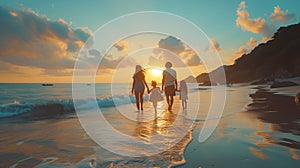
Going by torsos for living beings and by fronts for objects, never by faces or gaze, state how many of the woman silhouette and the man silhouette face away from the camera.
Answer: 2

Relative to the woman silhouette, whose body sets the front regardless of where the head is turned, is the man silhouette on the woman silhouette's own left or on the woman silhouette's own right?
on the woman silhouette's own right

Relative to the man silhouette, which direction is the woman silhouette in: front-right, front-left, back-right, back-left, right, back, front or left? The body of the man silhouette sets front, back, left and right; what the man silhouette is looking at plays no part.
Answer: left

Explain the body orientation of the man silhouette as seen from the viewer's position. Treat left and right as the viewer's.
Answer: facing away from the viewer

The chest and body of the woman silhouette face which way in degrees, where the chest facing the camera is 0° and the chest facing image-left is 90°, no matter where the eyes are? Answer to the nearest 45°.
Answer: approximately 180°

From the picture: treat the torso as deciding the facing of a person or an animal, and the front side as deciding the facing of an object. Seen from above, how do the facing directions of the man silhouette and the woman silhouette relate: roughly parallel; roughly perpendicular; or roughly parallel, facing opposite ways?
roughly parallel
